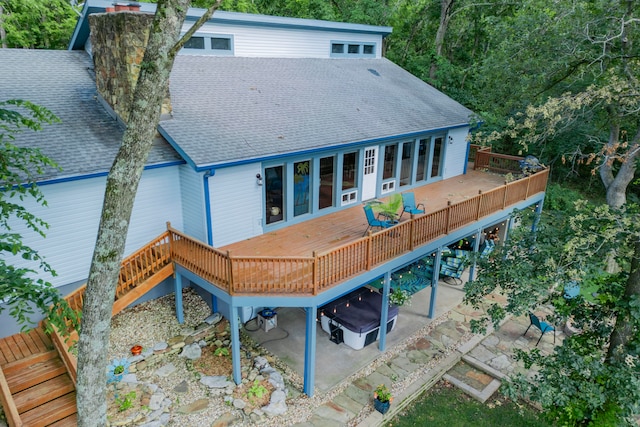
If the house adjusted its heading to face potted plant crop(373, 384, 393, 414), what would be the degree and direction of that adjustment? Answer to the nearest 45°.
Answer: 0° — it already faces it

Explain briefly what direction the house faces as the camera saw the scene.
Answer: facing the viewer and to the right of the viewer

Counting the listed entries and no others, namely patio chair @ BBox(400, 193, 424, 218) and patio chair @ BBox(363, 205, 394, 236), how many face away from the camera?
0

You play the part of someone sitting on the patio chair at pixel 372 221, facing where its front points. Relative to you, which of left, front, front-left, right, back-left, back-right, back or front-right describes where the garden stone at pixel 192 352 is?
back-right

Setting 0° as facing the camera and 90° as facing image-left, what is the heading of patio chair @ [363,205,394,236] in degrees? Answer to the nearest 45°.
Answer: approximately 270°

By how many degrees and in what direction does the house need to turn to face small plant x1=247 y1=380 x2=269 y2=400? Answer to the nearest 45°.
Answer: approximately 45° to its right

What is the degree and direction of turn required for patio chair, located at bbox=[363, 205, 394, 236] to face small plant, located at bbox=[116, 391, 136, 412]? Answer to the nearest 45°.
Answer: approximately 135° to its right

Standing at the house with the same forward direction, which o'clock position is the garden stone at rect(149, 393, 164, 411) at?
The garden stone is roughly at 2 o'clock from the house.
